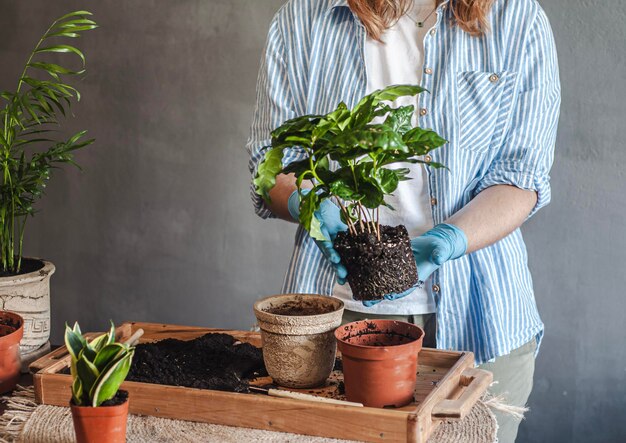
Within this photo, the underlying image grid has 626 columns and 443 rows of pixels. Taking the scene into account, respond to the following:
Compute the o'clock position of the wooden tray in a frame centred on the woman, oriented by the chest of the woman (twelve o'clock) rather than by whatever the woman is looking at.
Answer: The wooden tray is roughly at 1 o'clock from the woman.

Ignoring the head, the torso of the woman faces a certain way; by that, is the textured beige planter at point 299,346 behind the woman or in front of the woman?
in front

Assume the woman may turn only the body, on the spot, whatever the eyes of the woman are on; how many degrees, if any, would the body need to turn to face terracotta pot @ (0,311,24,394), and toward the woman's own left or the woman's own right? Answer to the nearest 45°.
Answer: approximately 45° to the woman's own right

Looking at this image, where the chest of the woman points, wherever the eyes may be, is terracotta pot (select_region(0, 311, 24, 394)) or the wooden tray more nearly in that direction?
the wooden tray

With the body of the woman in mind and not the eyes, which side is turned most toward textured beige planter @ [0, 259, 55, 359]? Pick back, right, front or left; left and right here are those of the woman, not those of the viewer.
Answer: right

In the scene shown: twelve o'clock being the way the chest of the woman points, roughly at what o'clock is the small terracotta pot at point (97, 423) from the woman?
The small terracotta pot is roughly at 1 o'clock from the woman.

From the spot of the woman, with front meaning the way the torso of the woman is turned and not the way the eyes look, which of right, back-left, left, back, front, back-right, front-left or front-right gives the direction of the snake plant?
front-right

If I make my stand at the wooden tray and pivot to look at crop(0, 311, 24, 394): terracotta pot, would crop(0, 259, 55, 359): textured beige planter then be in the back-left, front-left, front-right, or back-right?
front-right

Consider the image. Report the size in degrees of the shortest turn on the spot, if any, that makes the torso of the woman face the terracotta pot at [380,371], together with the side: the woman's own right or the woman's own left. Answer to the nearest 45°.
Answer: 0° — they already face it

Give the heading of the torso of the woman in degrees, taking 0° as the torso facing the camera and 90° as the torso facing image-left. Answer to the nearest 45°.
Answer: approximately 0°

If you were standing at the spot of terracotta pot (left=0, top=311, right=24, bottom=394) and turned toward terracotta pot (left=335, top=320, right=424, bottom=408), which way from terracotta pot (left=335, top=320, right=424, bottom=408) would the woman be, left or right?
left

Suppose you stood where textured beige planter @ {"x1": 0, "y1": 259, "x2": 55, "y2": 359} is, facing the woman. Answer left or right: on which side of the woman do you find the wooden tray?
right

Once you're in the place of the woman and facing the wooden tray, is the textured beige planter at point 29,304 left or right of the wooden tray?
right
